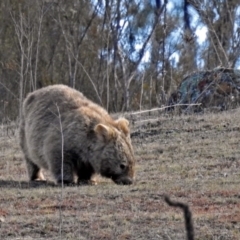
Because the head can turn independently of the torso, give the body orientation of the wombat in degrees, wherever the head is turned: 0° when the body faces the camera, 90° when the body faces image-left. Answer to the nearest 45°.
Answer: approximately 315°
